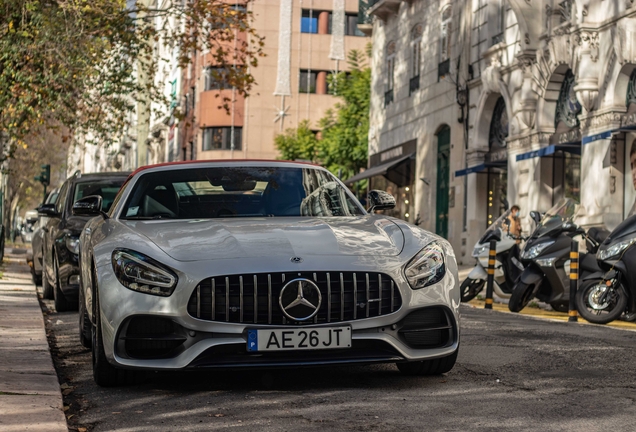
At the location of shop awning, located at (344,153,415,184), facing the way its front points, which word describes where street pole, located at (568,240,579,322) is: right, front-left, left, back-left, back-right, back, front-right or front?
front-left

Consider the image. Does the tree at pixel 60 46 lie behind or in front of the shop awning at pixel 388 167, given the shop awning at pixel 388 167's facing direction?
in front

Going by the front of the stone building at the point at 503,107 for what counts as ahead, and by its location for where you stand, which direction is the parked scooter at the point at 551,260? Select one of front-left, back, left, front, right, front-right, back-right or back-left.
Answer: front-left

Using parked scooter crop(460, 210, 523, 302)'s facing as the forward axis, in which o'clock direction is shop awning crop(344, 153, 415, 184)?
The shop awning is roughly at 4 o'clock from the parked scooter.

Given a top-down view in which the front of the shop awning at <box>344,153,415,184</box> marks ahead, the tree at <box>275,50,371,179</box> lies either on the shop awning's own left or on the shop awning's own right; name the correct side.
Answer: on the shop awning's own right

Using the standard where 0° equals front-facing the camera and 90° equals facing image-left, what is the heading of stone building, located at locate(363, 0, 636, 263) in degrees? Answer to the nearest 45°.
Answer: approximately 45°

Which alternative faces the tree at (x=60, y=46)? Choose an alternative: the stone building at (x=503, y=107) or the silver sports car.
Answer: the stone building

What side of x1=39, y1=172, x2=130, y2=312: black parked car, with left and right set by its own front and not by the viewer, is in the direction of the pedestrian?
left

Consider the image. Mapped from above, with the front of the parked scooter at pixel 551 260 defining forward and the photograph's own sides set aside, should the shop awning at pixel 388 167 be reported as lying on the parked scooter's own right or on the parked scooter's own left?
on the parked scooter's own right

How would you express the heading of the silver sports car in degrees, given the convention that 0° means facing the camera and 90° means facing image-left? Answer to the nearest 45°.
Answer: approximately 0°

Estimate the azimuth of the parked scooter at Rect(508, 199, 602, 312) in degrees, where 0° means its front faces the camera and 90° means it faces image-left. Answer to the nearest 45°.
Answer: approximately 45°

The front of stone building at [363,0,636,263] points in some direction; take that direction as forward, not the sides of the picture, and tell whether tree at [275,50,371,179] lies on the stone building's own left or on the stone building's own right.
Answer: on the stone building's own right

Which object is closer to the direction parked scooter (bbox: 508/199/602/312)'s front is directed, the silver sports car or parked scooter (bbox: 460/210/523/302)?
the silver sports car

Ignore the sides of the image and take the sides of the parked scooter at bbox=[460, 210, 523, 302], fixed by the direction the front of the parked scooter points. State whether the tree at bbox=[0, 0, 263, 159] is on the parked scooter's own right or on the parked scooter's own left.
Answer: on the parked scooter's own right

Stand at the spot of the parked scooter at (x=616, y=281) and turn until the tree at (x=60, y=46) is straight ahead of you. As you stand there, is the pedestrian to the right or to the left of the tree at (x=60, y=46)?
right
